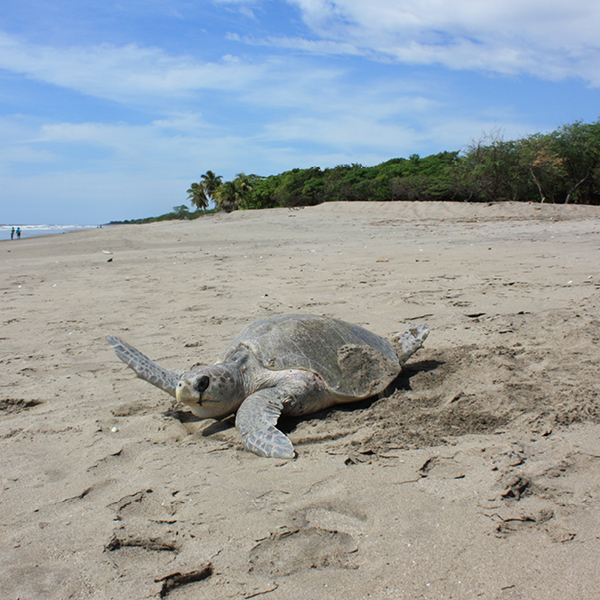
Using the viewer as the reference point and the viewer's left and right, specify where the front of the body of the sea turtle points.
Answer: facing the viewer and to the left of the viewer
